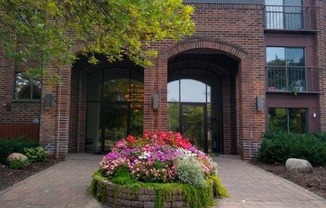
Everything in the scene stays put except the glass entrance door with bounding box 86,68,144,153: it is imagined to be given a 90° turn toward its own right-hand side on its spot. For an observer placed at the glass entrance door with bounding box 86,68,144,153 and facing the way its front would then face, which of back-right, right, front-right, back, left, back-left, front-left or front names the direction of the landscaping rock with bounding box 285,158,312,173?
back-left

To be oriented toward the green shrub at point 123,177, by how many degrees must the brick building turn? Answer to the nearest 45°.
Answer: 0° — it already faces it

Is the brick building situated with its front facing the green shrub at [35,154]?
no

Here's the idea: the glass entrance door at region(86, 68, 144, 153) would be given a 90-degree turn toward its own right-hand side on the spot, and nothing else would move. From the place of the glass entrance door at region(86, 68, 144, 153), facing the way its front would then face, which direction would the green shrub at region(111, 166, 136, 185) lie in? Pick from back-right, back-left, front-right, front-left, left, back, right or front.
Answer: left

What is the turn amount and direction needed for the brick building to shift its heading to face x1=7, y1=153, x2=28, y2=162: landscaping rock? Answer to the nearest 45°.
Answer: approximately 45° to its right

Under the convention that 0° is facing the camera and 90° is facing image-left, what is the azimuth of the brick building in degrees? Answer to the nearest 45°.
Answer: approximately 0°

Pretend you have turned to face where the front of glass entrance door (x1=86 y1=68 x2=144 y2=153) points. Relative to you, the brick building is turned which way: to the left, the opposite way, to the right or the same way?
the same way

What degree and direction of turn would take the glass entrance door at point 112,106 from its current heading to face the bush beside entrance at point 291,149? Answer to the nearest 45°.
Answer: approximately 45° to its left

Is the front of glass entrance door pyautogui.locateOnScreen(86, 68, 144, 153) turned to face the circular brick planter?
yes

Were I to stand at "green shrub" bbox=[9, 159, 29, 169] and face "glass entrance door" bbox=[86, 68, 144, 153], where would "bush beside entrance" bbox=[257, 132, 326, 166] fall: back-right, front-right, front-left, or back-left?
front-right

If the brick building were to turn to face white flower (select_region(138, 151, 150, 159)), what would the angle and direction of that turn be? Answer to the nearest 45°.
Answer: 0° — it already faces it

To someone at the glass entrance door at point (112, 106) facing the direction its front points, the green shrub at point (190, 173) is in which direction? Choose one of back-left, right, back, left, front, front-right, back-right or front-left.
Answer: front

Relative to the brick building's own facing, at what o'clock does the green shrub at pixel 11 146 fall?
The green shrub is roughly at 2 o'clock from the brick building.

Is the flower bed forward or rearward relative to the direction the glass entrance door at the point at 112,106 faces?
forward

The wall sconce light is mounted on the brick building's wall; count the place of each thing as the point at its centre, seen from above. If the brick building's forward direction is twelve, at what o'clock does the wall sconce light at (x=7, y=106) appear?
The wall sconce light is roughly at 3 o'clock from the brick building.

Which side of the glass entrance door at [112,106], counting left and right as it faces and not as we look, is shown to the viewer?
front

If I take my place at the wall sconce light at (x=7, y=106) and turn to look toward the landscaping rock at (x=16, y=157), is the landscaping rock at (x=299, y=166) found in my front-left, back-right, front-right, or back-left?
front-left
